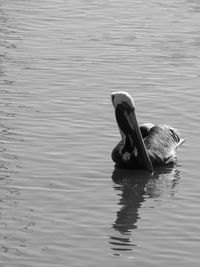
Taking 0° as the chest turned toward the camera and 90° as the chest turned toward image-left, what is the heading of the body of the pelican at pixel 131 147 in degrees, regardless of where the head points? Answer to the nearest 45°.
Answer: approximately 45°
